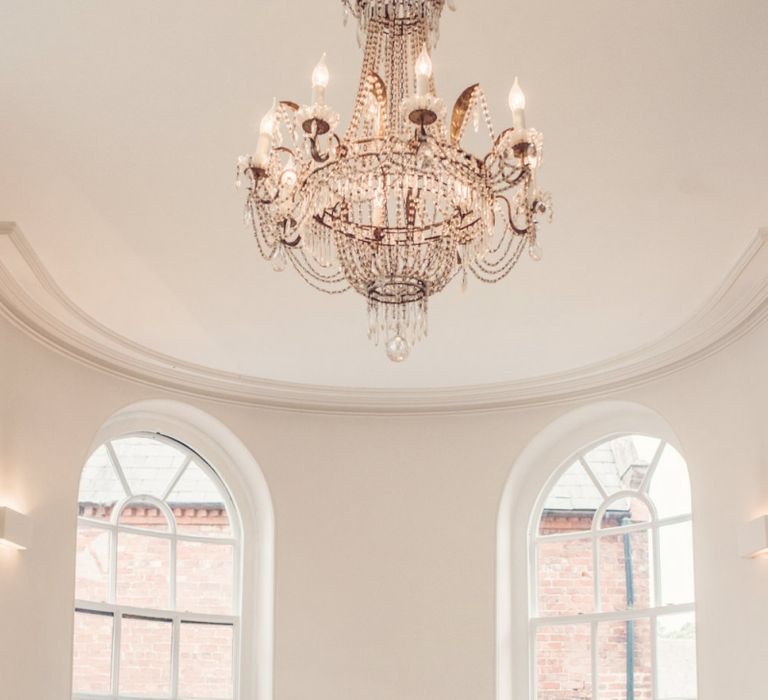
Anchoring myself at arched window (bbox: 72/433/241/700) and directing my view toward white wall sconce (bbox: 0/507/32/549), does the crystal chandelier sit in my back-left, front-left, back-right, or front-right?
front-left

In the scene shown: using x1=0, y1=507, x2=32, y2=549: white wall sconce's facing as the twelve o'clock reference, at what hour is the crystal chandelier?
The crystal chandelier is roughly at 1 o'clock from the white wall sconce.

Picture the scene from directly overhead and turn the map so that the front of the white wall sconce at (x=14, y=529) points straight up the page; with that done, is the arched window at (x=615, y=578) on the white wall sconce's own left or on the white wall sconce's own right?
on the white wall sconce's own left

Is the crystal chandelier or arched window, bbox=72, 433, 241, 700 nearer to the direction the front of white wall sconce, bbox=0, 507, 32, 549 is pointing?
the crystal chandelier

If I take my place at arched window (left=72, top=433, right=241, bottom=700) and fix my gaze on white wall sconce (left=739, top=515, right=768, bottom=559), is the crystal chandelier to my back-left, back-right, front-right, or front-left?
front-right

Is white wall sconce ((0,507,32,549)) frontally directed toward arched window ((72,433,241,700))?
no

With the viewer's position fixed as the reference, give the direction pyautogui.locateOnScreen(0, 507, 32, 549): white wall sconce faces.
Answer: facing the viewer and to the right of the viewer

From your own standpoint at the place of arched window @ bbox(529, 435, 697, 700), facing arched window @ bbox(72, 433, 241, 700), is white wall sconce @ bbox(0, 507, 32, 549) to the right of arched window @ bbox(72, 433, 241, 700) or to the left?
left
